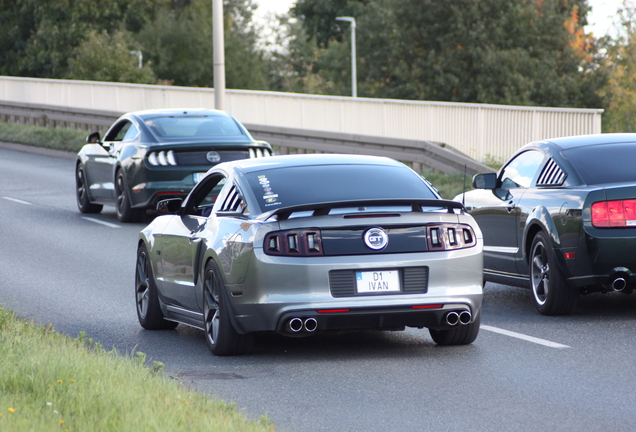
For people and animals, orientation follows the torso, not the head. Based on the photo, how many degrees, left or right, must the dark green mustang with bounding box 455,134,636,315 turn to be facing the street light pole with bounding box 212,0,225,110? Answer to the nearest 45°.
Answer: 0° — it already faces it

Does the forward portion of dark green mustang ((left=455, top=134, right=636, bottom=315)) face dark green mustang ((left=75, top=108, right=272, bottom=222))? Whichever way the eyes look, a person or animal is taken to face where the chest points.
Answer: yes

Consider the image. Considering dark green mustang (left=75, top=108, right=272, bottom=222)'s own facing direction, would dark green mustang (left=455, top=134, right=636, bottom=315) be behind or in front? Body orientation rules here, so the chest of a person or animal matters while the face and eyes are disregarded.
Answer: behind

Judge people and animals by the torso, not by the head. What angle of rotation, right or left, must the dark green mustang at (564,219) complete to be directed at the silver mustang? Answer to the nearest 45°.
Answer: approximately 90° to its left

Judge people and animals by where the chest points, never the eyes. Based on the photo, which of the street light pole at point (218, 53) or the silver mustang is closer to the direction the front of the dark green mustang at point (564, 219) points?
the street light pole

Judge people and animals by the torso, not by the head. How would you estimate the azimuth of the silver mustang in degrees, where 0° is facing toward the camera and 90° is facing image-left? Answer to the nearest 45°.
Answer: approximately 135°

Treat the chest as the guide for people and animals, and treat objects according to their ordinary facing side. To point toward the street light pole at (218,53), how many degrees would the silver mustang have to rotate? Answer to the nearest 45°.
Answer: approximately 45° to its right

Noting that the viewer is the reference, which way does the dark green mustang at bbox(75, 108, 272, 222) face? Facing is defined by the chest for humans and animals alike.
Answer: facing away from the viewer and to the left of the viewer

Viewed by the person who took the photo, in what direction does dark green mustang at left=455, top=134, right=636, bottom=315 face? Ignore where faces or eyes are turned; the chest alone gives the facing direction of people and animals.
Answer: facing away from the viewer and to the left of the viewer
